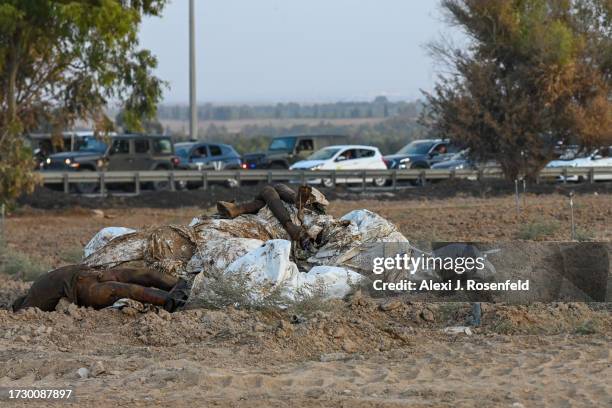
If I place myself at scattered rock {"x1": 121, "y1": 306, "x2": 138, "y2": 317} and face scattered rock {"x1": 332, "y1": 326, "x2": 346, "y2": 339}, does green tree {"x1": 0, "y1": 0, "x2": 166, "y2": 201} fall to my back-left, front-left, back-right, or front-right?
back-left

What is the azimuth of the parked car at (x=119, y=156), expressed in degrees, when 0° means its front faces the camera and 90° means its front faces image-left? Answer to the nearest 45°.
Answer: approximately 45°

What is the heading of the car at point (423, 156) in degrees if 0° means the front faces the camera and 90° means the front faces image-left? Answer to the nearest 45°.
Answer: approximately 45°

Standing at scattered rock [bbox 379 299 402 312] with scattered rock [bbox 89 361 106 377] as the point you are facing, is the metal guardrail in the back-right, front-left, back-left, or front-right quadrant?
back-right

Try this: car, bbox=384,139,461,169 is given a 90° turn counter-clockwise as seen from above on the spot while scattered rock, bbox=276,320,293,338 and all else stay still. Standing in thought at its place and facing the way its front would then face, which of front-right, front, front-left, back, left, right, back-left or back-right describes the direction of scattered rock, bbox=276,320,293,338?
front-right

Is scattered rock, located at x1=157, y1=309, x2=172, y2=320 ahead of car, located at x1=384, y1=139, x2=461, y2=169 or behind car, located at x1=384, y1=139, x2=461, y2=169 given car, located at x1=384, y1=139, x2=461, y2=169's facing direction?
ahead

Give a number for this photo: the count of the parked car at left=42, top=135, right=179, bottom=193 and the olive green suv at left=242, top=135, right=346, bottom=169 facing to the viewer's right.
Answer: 0

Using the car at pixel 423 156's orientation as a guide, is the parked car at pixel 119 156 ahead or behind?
ahead

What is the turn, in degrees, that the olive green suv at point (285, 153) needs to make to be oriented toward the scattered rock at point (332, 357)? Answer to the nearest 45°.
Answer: approximately 45° to its left

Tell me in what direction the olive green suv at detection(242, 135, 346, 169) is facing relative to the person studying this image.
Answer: facing the viewer and to the left of the viewer

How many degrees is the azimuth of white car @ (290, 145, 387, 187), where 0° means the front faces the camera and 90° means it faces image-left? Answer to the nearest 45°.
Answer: approximately 45°

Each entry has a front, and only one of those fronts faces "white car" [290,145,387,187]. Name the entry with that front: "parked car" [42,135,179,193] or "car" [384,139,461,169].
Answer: "car" [384,139,461,169]

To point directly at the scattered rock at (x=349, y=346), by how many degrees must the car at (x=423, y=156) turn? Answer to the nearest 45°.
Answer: approximately 45° to its left
